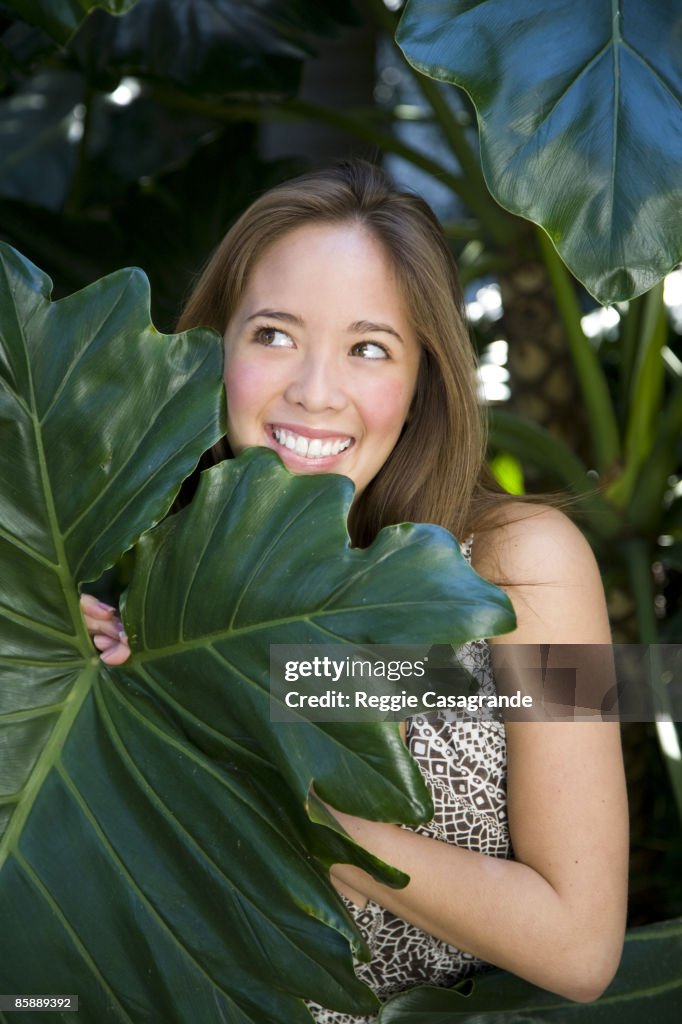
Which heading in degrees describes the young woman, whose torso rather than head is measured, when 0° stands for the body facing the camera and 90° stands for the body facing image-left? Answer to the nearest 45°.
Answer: approximately 45°
